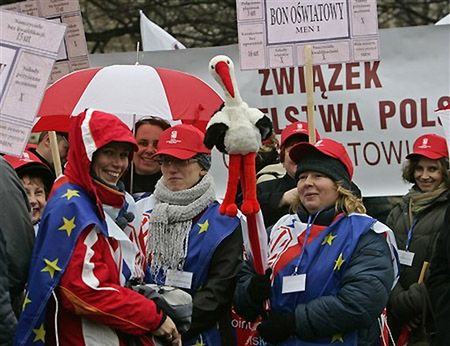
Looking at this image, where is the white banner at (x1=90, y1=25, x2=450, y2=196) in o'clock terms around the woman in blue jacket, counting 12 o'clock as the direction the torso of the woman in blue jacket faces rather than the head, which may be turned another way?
The white banner is roughly at 5 o'clock from the woman in blue jacket.

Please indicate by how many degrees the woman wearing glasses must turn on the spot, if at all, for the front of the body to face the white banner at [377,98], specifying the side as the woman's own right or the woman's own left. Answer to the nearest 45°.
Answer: approximately 180°

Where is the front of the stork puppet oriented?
toward the camera

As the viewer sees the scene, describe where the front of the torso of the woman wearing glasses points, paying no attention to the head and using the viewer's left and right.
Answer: facing the viewer and to the left of the viewer

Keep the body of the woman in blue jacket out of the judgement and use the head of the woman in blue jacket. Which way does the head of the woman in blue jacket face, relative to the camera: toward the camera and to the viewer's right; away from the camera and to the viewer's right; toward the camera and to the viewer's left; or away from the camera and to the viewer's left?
toward the camera and to the viewer's left

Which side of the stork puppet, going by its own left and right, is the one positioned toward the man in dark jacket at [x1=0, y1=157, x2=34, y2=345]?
right

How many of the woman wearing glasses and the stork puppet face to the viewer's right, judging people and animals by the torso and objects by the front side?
0

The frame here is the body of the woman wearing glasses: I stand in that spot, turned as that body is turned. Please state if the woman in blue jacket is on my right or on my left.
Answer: on my left
